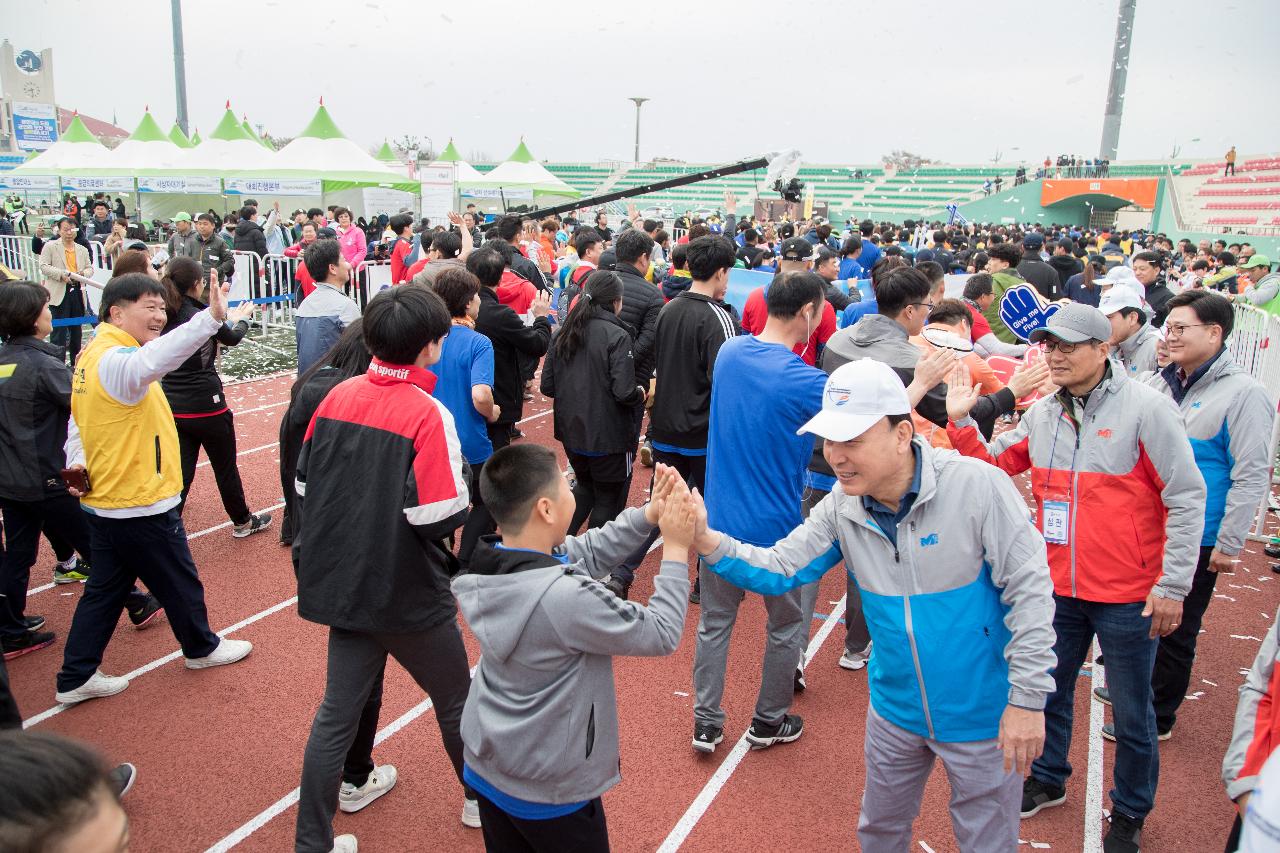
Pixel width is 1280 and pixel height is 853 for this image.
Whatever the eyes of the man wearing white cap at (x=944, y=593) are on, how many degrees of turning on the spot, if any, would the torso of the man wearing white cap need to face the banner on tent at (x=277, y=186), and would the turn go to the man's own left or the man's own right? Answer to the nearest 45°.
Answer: approximately 90° to the man's own right

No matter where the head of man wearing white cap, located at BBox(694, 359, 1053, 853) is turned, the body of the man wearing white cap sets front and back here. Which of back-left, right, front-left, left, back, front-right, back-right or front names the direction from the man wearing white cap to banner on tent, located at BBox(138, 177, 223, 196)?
right

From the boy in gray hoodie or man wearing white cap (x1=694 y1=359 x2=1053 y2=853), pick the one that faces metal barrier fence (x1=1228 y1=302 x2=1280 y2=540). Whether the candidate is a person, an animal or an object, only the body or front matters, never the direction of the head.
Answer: the boy in gray hoodie

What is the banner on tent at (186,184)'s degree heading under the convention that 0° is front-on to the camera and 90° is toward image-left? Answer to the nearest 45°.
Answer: approximately 0°

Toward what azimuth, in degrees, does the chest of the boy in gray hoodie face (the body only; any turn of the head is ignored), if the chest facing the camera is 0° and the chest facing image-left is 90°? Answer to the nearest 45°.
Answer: approximately 225°

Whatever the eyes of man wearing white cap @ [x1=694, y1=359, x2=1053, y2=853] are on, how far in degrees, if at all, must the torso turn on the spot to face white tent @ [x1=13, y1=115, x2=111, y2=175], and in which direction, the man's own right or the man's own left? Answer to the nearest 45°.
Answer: approximately 90° to the man's own right

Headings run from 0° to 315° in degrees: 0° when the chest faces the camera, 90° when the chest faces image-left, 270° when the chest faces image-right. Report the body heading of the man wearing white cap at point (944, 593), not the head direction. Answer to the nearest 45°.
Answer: approximately 45°

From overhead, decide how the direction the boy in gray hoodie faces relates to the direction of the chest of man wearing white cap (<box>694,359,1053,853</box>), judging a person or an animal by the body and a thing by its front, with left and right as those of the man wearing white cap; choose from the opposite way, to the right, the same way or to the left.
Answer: the opposite way

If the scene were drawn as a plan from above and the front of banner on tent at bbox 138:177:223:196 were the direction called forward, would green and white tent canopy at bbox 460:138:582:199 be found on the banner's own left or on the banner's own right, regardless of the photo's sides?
on the banner's own left

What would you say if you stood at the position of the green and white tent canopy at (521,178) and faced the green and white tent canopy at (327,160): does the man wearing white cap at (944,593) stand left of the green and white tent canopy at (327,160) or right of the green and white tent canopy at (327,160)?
left

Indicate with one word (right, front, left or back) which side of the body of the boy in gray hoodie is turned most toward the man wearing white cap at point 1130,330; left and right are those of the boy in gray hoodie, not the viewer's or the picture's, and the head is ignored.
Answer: front

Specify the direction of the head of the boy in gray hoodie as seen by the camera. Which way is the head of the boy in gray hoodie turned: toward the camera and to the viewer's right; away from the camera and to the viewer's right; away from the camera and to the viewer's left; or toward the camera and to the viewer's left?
away from the camera and to the viewer's right
